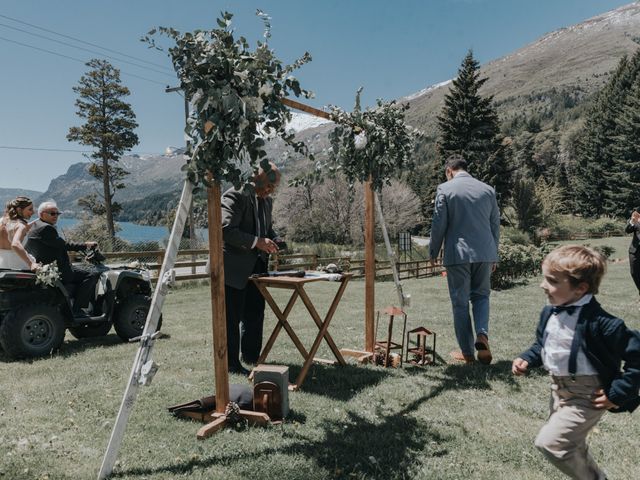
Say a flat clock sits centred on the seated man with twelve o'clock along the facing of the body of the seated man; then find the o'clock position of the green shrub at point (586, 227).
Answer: The green shrub is roughly at 11 o'clock from the seated man.

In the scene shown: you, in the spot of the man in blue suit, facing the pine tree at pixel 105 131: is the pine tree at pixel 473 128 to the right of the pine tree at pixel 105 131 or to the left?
right

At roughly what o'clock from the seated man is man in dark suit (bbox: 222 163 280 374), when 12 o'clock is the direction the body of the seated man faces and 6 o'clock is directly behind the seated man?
The man in dark suit is roughly at 2 o'clock from the seated man.

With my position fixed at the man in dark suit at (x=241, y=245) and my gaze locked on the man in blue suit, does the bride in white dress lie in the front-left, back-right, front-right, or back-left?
back-left

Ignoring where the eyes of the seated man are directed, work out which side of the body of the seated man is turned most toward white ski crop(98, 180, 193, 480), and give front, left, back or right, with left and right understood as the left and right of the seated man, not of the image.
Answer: right

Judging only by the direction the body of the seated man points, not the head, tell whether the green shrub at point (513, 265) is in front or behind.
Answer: in front

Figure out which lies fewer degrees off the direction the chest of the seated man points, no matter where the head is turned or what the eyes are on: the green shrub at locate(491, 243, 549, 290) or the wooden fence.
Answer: the green shrub

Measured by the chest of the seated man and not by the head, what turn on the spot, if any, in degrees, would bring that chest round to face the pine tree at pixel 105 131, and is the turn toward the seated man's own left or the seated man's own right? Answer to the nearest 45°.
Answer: approximately 90° to the seated man's own left

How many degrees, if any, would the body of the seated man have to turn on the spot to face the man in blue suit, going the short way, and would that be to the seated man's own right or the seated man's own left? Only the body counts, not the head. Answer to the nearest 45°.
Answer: approximately 45° to the seated man's own right

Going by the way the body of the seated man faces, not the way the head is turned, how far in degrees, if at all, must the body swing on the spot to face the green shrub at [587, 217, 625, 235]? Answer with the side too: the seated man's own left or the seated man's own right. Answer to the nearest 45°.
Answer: approximately 45° to the seated man's own left

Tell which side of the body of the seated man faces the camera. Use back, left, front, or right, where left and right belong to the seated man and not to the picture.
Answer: right

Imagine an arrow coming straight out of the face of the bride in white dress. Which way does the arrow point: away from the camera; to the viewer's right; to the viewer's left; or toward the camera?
to the viewer's right
